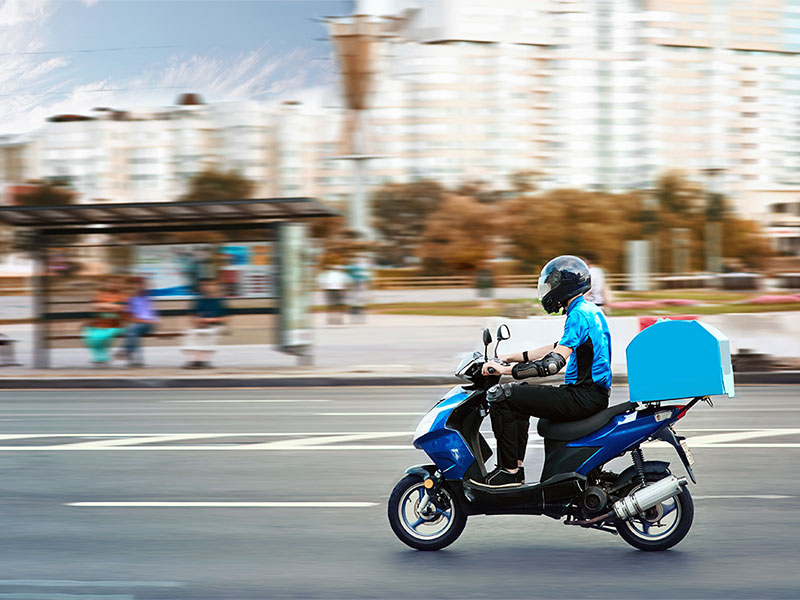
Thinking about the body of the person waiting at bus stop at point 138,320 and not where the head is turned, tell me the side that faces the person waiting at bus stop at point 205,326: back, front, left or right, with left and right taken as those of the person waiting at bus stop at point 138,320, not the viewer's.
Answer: left

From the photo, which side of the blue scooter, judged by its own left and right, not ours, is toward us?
left

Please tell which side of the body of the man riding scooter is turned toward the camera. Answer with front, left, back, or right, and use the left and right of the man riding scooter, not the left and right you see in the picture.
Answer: left

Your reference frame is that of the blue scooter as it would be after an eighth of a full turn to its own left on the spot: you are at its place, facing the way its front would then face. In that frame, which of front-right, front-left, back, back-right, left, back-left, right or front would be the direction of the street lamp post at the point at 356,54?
back-right

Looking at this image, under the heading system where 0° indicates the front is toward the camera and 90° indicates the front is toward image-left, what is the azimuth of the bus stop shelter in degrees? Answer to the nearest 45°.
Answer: approximately 0°

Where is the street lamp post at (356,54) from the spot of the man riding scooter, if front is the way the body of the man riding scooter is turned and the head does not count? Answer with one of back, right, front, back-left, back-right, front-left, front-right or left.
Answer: right

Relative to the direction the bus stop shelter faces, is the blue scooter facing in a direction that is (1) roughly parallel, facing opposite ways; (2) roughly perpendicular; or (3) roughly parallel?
roughly perpendicular

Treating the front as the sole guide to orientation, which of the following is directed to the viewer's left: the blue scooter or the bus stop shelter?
the blue scooter

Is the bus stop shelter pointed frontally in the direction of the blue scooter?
yes

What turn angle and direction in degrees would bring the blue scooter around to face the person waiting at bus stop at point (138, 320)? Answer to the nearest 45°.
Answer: approximately 45° to its right

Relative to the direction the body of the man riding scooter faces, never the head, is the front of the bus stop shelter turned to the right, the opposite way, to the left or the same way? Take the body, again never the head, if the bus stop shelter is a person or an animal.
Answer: to the left
